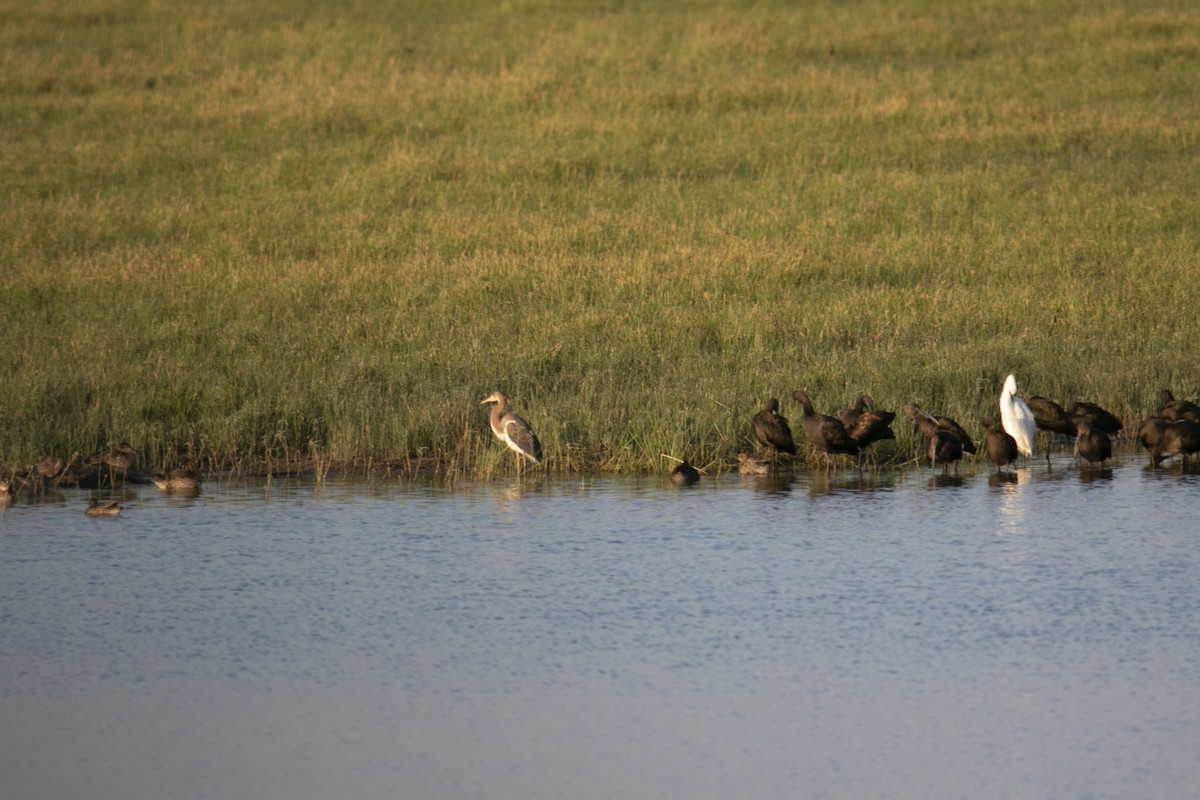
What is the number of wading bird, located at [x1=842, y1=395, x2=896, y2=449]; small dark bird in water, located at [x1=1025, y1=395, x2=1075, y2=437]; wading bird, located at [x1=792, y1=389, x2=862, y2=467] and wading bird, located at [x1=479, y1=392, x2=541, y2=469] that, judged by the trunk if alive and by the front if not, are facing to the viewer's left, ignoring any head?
4

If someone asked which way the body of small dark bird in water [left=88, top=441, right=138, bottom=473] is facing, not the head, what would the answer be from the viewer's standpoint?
to the viewer's right

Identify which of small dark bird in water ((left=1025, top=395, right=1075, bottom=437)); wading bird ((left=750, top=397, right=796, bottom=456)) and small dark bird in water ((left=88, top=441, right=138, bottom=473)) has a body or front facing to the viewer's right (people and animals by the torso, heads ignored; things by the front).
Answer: small dark bird in water ((left=88, top=441, right=138, bottom=473))

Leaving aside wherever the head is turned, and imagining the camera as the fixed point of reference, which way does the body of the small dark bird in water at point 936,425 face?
to the viewer's left

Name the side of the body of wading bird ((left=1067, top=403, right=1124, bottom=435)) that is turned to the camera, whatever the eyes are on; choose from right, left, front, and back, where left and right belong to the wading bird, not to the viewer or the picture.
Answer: left

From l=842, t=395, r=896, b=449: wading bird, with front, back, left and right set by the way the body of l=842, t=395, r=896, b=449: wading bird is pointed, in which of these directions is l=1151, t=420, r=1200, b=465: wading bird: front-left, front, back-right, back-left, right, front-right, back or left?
back

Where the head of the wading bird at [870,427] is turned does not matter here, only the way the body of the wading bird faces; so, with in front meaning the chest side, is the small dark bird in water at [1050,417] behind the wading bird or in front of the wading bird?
behind

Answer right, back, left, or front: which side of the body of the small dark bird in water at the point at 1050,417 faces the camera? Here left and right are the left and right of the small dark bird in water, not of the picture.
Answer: left

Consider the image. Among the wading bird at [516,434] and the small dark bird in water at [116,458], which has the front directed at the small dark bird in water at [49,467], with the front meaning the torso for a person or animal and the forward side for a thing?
the wading bird

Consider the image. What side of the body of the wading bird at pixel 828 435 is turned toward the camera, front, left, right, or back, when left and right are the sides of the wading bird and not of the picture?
left

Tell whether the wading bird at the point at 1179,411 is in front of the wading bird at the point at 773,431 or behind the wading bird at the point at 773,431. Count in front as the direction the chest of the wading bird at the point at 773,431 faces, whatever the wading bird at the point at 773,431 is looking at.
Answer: behind

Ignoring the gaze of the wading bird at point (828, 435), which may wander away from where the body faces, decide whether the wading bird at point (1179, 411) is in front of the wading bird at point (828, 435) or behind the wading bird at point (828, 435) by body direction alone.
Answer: behind

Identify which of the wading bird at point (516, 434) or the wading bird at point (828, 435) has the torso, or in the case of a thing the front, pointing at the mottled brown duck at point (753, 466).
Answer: the wading bird at point (828, 435)

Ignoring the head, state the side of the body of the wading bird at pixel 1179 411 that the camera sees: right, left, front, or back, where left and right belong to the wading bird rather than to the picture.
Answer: left

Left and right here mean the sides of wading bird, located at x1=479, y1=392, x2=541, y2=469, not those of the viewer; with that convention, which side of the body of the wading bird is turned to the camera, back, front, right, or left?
left
